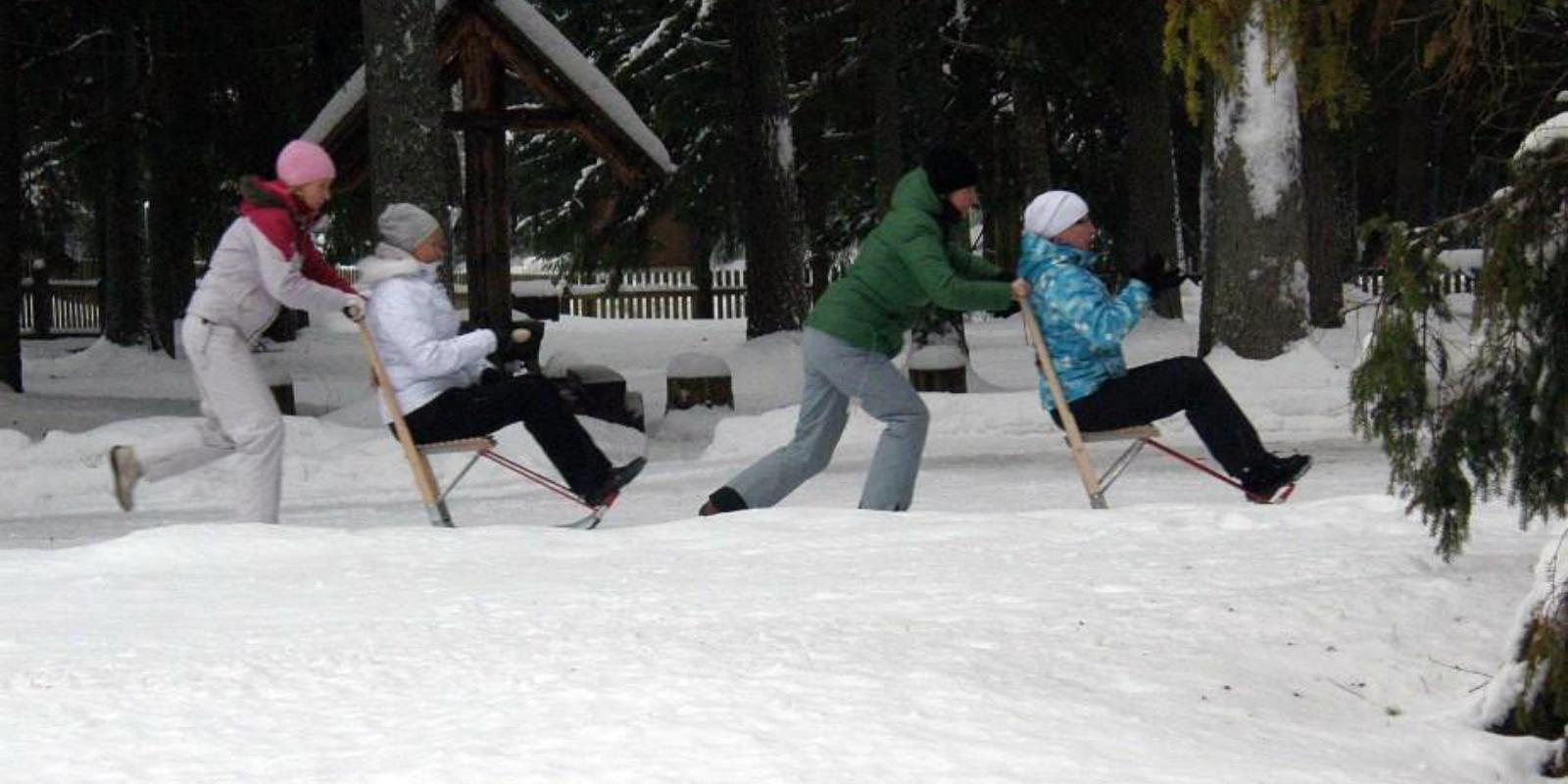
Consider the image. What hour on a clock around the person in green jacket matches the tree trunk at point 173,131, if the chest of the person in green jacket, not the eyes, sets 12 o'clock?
The tree trunk is roughly at 8 o'clock from the person in green jacket.

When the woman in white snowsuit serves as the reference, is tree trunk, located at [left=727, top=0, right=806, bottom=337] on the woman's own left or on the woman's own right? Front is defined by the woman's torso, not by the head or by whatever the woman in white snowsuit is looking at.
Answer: on the woman's own left

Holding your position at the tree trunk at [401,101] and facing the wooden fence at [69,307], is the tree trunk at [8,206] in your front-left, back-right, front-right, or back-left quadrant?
front-left

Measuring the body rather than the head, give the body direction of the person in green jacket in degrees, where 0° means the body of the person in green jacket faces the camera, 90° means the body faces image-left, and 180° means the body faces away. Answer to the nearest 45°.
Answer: approximately 270°

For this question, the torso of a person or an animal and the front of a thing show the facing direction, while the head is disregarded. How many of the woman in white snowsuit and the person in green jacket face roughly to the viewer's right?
2

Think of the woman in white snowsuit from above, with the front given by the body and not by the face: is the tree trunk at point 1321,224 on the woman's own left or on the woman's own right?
on the woman's own left

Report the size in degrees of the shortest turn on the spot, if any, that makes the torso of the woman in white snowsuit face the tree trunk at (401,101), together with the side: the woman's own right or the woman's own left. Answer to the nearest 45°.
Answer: approximately 90° to the woman's own left

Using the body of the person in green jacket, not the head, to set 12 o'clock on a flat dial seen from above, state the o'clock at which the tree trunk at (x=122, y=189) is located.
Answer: The tree trunk is roughly at 8 o'clock from the person in green jacket.

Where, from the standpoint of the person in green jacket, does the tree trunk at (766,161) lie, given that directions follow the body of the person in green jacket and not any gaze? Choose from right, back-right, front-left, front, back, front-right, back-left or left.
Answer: left

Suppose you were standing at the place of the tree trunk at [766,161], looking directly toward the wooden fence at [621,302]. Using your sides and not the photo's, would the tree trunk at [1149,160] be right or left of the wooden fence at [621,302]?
right

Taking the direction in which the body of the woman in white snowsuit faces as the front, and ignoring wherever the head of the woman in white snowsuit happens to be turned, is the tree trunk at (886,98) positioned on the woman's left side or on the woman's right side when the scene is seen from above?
on the woman's left side

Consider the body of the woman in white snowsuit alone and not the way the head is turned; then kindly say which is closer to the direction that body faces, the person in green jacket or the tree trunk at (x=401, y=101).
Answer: the person in green jacket

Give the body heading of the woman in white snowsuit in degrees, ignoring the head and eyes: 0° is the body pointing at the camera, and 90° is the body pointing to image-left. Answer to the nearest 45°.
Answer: approximately 270°

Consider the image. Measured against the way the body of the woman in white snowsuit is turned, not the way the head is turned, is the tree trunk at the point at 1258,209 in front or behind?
in front

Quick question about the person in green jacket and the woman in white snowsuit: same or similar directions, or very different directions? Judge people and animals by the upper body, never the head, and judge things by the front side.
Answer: same or similar directions

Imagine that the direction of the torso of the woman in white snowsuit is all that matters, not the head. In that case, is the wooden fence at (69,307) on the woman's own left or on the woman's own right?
on the woman's own left

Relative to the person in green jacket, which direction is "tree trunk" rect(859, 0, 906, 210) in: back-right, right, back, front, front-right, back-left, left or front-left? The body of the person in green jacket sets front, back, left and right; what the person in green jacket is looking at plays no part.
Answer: left

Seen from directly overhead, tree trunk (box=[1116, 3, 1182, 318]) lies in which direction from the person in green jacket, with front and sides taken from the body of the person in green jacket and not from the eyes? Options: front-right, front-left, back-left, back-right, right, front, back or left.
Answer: left

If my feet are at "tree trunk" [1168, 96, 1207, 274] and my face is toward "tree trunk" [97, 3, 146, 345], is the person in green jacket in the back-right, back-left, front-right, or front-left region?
front-left

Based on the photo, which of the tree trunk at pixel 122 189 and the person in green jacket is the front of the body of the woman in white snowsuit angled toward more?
the person in green jacket
